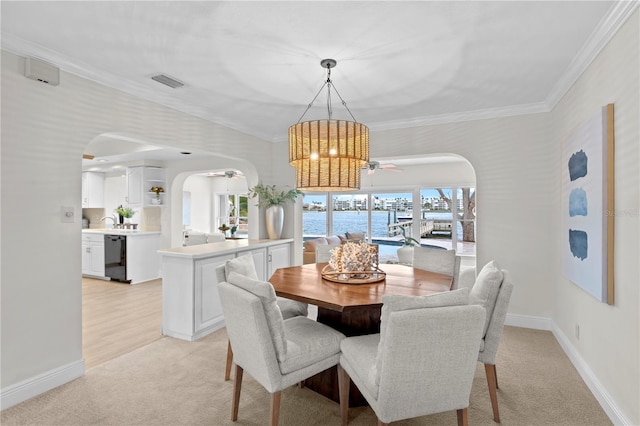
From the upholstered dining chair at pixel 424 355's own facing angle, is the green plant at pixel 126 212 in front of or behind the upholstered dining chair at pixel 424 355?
in front

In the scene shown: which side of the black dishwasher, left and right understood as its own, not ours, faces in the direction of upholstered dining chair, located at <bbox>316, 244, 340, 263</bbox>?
left

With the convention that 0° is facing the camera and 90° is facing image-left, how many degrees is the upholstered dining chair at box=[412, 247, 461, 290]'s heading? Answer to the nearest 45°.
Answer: approximately 45°

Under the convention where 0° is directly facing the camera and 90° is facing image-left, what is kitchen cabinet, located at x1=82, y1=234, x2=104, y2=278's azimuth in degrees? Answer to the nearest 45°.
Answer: approximately 45°

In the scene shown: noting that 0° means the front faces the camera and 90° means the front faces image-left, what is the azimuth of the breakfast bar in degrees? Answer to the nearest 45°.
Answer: approximately 315°

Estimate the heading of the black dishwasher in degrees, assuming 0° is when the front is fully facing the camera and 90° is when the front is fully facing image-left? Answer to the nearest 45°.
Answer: approximately 45°

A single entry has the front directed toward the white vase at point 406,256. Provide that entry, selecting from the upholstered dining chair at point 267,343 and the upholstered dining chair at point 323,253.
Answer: the upholstered dining chair at point 267,343
